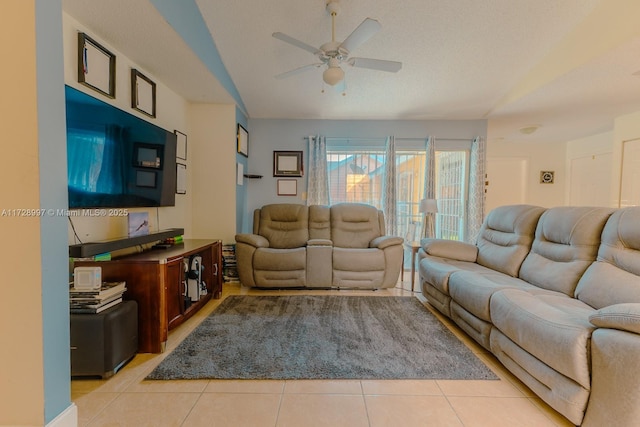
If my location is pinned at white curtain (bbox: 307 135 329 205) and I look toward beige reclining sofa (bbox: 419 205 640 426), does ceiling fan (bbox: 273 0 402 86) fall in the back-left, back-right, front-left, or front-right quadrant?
front-right

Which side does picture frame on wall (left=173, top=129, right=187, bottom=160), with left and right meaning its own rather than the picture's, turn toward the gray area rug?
front

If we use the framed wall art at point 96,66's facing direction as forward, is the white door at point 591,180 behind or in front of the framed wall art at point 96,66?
in front

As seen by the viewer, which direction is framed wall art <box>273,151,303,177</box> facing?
toward the camera

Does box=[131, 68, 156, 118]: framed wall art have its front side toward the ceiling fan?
yes

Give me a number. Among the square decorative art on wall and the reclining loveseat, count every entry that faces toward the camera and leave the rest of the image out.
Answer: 2

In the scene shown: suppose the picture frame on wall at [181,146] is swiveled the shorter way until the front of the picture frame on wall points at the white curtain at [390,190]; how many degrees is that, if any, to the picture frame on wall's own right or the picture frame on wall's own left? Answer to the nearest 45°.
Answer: approximately 45° to the picture frame on wall's own left

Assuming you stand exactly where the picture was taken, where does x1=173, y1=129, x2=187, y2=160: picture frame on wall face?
facing the viewer and to the right of the viewer

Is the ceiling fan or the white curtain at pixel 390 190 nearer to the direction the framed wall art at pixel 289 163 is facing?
the ceiling fan

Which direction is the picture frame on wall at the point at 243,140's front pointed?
to the viewer's right

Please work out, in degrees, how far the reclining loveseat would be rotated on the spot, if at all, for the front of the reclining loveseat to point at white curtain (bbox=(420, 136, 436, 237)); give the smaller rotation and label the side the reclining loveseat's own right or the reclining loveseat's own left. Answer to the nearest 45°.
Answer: approximately 135° to the reclining loveseat's own left

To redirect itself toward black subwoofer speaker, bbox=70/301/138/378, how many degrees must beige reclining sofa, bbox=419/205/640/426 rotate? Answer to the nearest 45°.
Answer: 0° — it already faces it

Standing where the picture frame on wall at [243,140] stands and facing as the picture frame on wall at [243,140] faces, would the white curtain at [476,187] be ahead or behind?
ahead

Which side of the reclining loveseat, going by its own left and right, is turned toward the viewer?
front

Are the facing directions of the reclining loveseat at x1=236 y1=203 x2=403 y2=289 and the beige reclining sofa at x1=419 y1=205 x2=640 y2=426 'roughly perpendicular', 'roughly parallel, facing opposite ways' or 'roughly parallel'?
roughly perpendicular
